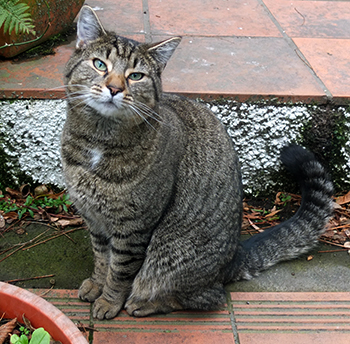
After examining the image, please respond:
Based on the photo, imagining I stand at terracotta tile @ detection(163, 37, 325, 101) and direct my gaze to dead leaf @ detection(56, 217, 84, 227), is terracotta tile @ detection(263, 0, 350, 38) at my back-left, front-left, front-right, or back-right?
back-right

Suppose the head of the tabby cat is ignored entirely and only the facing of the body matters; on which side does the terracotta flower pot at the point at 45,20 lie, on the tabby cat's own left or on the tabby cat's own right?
on the tabby cat's own right

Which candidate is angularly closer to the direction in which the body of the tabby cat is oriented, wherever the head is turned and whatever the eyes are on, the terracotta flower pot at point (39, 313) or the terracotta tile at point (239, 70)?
the terracotta flower pot

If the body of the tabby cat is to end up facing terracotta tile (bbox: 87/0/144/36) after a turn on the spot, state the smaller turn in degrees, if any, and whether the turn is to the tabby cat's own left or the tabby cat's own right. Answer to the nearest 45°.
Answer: approximately 135° to the tabby cat's own right

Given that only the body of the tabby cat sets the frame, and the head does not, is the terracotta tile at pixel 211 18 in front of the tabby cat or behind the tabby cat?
behind

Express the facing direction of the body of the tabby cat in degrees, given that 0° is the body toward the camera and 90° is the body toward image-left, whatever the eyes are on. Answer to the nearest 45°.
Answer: approximately 45°

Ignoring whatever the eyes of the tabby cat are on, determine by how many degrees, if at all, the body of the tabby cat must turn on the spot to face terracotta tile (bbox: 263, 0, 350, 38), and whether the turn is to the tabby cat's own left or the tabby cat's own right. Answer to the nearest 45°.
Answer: approximately 180°

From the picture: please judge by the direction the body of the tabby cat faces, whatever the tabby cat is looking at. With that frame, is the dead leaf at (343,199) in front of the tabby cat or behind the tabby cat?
behind

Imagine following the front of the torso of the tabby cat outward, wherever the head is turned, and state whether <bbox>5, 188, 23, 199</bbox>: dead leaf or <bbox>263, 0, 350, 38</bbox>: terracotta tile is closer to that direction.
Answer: the dead leaf

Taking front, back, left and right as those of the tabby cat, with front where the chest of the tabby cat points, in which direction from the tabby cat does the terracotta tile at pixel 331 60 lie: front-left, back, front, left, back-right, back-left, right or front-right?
back
